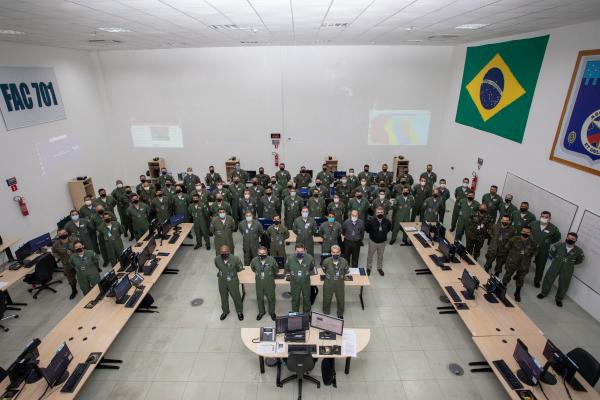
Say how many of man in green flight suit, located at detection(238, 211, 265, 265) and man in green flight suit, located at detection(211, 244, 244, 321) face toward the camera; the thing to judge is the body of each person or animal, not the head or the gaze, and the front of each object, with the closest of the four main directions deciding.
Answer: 2

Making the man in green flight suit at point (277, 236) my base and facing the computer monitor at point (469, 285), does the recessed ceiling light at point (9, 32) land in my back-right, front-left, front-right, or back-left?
back-right

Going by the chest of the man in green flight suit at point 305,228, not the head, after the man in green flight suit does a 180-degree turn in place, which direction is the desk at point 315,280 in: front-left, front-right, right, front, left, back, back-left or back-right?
back

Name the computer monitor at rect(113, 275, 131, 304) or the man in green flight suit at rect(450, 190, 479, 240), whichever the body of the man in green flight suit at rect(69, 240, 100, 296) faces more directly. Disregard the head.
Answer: the computer monitor

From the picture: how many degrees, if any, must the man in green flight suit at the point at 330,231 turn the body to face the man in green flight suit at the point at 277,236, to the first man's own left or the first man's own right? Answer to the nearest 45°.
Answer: approximately 90° to the first man's own right

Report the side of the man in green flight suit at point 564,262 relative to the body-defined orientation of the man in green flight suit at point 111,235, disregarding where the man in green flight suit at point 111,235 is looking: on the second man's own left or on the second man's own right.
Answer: on the second man's own left

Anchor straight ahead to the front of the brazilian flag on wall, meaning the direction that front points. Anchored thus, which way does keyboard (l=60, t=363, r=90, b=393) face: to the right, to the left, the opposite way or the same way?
the opposite way

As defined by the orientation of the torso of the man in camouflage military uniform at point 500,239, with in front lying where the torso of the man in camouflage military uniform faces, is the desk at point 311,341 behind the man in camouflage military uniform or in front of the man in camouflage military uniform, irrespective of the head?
in front

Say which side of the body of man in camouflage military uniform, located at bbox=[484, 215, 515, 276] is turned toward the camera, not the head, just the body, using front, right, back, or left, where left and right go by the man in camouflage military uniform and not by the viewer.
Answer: front

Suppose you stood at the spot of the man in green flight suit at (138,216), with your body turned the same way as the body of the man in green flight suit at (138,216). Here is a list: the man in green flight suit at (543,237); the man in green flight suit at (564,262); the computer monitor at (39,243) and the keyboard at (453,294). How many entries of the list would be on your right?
1

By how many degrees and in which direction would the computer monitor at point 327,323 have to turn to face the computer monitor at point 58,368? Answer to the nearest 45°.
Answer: approximately 45° to its right

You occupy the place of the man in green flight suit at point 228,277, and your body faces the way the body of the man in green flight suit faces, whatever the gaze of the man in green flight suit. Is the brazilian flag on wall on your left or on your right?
on your left

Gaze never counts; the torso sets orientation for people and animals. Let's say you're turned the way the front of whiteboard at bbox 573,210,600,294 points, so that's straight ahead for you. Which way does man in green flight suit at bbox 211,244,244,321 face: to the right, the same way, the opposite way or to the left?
to the left

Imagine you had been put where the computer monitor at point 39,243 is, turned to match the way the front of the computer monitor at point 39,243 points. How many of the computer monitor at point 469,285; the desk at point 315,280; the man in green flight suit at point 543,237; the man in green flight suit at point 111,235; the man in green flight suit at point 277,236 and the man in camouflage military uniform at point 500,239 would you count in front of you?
6

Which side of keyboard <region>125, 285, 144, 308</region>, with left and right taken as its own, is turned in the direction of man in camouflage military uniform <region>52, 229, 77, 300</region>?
back

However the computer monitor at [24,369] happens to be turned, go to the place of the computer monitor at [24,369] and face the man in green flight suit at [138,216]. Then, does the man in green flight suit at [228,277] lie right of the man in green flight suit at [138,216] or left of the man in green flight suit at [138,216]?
right

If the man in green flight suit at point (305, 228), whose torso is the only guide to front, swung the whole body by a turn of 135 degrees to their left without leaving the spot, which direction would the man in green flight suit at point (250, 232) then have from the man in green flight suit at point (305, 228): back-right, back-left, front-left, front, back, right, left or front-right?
back-left

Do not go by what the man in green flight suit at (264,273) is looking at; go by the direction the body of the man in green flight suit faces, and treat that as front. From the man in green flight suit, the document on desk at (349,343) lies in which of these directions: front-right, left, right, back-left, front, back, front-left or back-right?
front-left

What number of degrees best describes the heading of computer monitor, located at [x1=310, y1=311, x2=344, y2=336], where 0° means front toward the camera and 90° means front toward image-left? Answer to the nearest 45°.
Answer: approximately 45°
